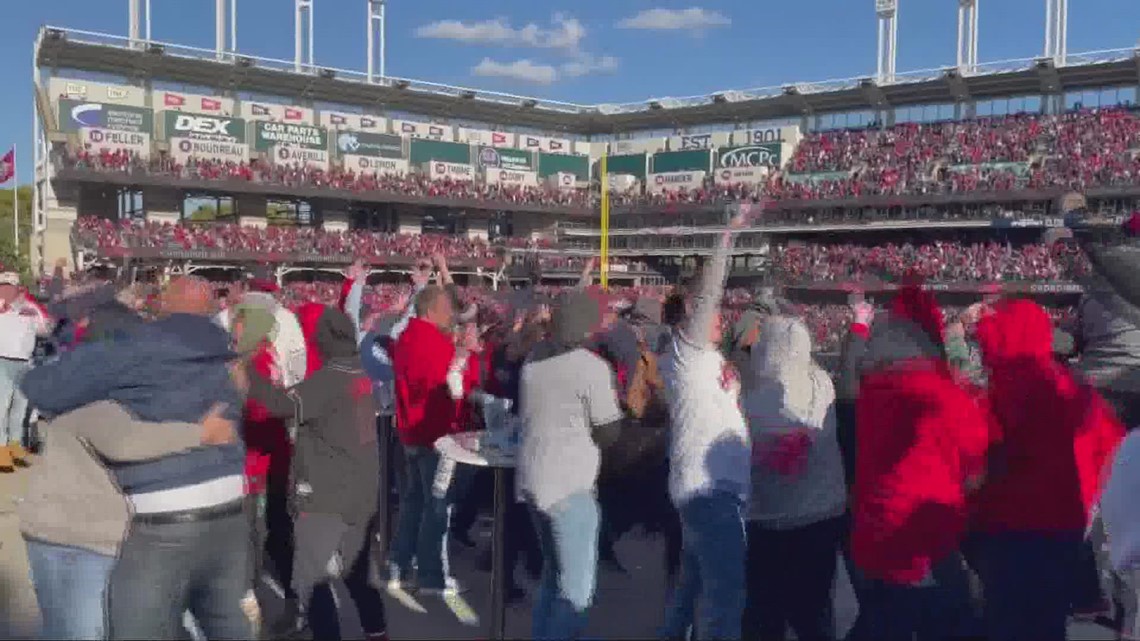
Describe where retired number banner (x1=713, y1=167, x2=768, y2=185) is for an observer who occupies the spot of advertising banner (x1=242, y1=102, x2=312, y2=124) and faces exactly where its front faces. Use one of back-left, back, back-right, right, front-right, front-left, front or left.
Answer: left

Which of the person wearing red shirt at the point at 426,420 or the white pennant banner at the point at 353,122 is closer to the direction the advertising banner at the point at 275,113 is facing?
the person wearing red shirt

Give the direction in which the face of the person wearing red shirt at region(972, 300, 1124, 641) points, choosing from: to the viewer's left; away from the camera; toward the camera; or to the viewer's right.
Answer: away from the camera

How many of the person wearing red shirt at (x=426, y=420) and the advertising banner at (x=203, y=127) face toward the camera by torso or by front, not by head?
1

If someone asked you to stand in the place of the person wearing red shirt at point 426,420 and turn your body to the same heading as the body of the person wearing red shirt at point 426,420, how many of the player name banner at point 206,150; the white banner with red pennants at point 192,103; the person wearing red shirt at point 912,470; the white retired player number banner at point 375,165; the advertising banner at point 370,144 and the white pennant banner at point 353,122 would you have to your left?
5

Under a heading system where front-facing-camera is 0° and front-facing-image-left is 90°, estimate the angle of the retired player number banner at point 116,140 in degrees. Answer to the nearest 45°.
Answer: approximately 0°

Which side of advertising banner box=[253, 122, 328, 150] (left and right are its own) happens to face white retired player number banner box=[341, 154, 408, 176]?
left

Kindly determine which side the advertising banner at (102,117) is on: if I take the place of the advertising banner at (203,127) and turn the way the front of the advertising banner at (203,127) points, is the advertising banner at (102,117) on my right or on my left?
on my right
